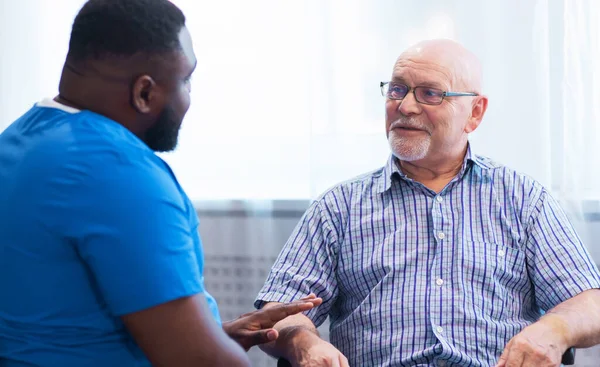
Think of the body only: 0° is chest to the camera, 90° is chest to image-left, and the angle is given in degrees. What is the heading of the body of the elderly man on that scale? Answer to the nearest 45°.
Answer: approximately 0°
